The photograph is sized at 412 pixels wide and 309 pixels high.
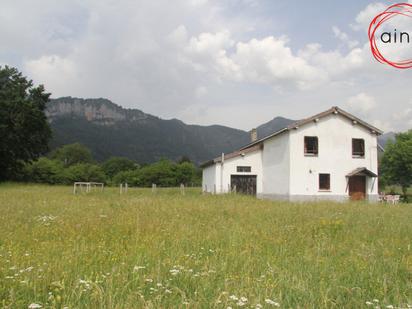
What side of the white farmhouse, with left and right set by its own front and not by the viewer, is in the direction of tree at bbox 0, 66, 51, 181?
right

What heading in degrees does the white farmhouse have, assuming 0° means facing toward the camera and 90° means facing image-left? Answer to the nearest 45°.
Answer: approximately 0°
